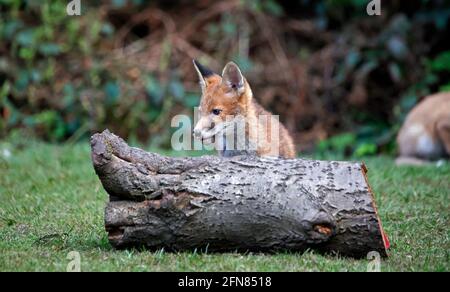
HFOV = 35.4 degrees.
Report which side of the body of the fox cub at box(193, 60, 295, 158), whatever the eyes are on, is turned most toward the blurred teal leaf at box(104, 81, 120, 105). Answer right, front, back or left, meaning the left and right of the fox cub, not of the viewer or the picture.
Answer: right

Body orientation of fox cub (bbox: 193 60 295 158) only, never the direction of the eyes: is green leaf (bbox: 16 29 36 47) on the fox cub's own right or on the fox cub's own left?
on the fox cub's own right

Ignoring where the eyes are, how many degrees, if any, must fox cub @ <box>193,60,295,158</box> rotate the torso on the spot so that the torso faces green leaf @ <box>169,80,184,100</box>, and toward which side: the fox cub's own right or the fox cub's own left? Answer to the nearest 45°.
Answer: approximately 135° to the fox cub's own right

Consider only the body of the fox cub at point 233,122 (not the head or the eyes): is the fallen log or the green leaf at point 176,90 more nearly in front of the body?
the fallen log

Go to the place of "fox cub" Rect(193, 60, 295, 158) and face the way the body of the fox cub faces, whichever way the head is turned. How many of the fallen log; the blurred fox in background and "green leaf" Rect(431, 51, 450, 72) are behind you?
2

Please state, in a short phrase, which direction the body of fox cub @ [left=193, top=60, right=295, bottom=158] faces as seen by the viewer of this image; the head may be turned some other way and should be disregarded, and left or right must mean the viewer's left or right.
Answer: facing the viewer and to the left of the viewer

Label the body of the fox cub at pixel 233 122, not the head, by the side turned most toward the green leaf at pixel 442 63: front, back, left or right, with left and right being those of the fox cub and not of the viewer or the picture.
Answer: back

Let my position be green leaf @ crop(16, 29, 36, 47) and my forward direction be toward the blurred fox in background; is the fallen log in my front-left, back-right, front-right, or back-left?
front-right

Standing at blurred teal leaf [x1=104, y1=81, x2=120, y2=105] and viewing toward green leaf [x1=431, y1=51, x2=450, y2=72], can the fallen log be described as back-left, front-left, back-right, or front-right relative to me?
front-right

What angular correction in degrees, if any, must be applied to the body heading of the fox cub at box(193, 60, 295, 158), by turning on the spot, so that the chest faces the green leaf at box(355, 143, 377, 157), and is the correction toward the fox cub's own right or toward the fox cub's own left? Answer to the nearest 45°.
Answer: approximately 180°

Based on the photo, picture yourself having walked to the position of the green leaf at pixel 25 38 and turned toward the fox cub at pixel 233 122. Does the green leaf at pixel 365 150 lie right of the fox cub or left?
left

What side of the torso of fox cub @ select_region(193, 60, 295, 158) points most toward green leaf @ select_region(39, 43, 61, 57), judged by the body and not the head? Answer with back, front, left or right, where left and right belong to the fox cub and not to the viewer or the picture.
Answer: right
